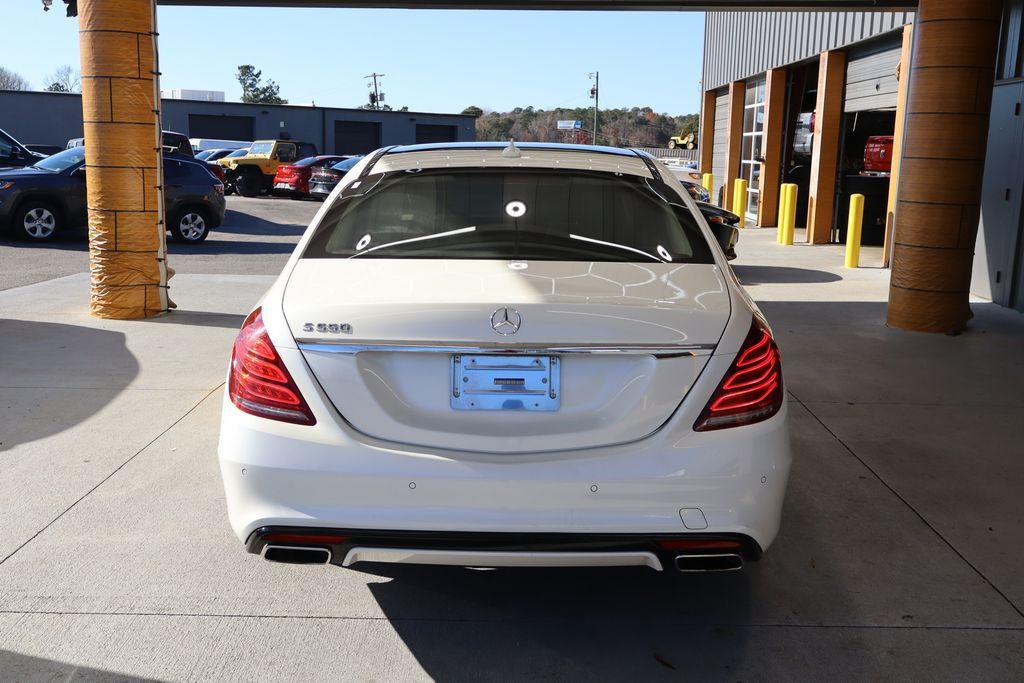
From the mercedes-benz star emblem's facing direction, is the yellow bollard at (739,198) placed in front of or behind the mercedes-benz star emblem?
behind

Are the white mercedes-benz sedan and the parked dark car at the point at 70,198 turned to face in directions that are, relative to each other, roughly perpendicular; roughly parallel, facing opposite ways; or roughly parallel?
roughly perpendicular

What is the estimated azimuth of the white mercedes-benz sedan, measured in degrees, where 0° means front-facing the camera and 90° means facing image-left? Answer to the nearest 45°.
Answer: approximately 180°

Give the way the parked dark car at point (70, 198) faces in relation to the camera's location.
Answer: facing to the left of the viewer

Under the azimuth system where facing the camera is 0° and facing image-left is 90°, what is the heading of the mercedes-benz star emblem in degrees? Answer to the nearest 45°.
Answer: approximately 0°

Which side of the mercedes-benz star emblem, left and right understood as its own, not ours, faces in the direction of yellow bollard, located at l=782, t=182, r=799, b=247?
back

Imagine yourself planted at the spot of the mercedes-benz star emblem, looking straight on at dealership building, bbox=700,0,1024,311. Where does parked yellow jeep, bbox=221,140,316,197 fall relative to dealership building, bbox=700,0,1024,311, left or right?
left

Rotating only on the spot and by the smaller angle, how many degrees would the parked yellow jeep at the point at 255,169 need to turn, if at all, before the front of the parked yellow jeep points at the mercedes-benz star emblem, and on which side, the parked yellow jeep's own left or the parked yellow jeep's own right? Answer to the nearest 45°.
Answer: approximately 45° to the parked yellow jeep's own left
